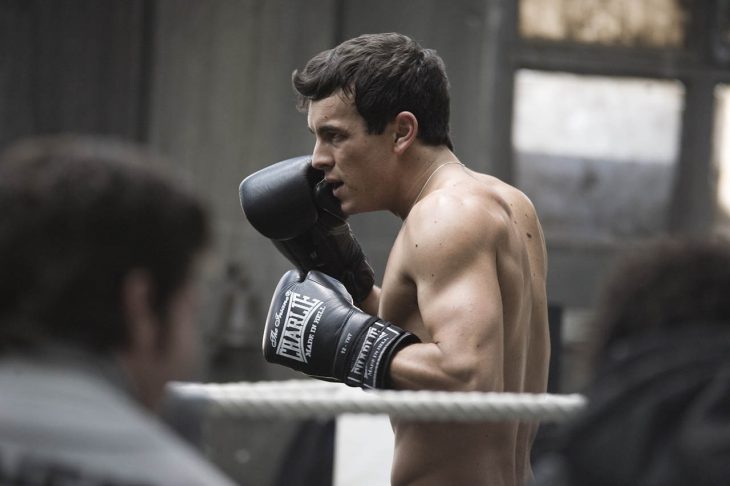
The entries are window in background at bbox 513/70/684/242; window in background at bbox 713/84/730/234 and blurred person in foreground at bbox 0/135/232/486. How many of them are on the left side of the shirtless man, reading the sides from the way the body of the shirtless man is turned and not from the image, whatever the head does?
1

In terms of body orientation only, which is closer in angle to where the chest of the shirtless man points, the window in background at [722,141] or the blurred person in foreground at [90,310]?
the blurred person in foreground

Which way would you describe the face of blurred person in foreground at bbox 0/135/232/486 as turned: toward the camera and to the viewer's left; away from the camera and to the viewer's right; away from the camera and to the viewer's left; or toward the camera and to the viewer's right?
away from the camera and to the viewer's right

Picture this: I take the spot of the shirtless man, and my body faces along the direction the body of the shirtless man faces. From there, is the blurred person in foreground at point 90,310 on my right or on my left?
on my left

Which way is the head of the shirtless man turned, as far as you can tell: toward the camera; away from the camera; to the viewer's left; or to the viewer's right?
to the viewer's left

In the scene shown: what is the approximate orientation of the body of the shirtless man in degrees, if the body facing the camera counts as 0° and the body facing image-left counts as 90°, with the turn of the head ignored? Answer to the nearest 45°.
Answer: approximately 90°

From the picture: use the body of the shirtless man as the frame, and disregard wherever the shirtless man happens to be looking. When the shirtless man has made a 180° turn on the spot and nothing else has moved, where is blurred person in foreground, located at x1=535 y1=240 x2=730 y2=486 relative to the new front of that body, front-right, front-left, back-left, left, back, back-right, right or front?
right

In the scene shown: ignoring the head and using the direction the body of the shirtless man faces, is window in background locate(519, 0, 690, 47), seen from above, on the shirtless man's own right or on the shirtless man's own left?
on the shirtless man's own right

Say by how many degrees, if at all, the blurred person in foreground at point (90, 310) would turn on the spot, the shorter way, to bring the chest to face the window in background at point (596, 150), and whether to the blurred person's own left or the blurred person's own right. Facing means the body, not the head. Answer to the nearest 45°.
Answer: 0° — they already face it

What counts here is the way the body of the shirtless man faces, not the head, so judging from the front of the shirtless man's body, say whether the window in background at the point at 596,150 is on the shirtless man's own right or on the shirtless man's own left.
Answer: on the shirtless man's own right

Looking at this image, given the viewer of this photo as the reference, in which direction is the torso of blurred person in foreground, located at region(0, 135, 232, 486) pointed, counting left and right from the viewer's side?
facing away from the viewer and to the right of the viewer

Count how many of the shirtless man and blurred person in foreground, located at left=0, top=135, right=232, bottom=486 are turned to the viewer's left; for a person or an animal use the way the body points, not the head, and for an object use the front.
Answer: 1

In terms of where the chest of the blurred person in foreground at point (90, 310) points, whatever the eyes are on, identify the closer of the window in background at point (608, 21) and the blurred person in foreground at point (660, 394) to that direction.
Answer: the window in background

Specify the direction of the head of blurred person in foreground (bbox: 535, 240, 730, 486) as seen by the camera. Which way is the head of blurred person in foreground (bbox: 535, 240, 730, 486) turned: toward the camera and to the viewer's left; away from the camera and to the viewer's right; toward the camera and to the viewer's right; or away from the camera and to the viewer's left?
away from the camera and to the viewer's left
